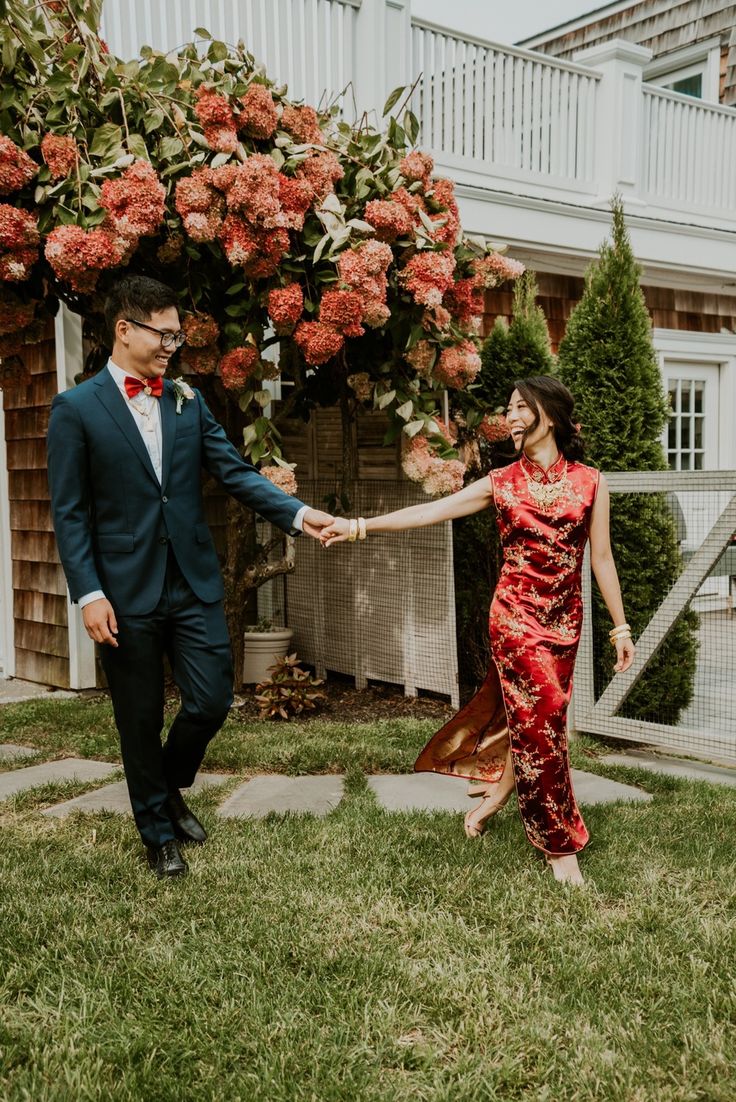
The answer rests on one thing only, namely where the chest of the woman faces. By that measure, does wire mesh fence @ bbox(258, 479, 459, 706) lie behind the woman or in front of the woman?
behind

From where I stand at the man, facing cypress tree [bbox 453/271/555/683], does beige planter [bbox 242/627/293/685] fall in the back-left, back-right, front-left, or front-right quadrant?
front-left

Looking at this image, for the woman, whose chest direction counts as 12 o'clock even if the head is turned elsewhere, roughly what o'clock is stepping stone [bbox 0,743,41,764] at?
The stepping stone is roughly at 4 o'clock from the woman.

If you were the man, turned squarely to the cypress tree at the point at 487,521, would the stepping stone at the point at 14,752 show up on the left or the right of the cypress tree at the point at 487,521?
left

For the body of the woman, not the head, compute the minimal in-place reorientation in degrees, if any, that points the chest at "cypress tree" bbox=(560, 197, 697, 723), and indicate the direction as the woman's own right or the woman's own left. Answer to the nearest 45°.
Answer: approximately 180°

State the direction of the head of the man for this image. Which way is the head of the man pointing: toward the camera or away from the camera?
toward the camera

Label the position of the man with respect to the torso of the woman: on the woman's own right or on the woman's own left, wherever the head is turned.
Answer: on the woman's own right

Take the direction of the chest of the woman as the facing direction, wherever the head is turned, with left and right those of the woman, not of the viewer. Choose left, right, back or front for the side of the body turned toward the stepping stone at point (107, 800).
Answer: right

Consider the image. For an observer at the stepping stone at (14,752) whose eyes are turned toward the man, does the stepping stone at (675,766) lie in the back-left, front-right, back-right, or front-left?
front-left

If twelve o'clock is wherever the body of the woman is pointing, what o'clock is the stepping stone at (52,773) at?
The stepping stone is roughly at 4 o'clock from the woman.

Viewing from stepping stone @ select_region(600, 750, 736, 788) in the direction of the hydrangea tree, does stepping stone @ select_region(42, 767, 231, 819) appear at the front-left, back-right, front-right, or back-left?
front-left

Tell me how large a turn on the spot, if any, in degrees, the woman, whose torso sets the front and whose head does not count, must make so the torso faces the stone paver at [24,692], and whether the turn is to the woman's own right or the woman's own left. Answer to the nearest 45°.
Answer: approximately 135° to the woman's own right

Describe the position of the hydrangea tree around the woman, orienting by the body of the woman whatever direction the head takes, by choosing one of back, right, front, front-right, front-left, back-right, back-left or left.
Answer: back-right

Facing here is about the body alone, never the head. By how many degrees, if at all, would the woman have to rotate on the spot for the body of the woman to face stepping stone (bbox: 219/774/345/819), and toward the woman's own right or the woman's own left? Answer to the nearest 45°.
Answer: approximately 135° to the woman's own right

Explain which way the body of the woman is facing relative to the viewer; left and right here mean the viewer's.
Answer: facing the viewer

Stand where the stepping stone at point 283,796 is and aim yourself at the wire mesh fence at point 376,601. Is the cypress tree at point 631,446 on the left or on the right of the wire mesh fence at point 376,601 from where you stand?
right

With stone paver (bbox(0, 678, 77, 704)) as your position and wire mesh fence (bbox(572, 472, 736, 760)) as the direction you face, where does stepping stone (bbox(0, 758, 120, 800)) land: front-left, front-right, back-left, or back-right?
front-right
